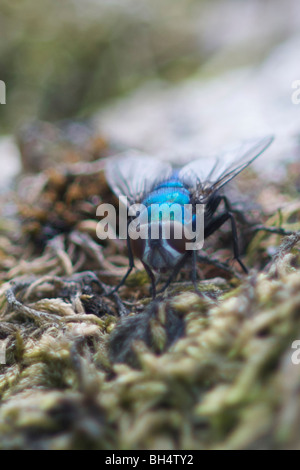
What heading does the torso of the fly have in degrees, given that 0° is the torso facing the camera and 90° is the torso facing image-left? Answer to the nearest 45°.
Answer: approximately 0°
